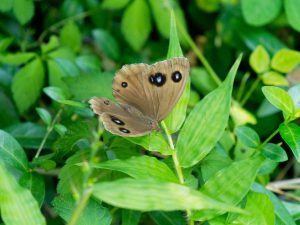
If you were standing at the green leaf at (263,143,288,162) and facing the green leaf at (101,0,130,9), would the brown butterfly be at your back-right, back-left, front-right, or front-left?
front-left

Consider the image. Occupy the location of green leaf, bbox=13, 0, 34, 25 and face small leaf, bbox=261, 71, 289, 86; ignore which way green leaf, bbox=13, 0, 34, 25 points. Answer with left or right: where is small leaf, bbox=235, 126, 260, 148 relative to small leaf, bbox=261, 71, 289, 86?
right

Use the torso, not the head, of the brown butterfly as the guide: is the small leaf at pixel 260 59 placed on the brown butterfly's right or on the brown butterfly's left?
on the brown butterfly's left

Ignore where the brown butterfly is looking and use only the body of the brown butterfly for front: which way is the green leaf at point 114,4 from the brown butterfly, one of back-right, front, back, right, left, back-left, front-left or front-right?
back-left

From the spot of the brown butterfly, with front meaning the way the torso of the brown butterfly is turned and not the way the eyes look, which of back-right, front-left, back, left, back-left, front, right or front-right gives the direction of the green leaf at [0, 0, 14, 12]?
back

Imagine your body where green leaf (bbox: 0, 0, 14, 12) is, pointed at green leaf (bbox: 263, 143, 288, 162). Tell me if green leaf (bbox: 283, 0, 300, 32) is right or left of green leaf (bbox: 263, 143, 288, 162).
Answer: left

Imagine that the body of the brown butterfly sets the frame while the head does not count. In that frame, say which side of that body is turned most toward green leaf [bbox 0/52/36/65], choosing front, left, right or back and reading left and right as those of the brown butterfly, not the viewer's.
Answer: back

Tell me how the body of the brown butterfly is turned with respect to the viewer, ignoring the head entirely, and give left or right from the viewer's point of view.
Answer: facing the viewer and to the right of the viewer
